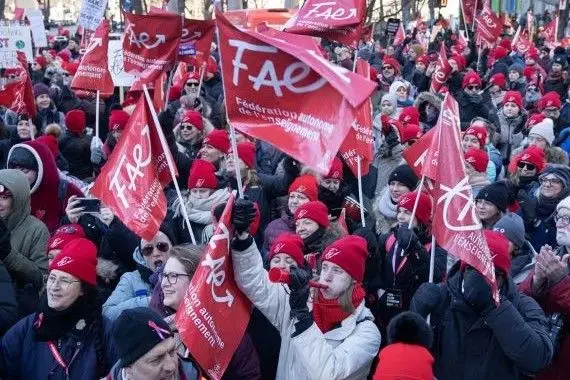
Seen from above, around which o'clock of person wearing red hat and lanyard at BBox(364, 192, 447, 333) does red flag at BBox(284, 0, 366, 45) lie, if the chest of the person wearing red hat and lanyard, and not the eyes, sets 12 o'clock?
The red flag is roughly at 4 o'clock from the person wearing red hat and lanyard.

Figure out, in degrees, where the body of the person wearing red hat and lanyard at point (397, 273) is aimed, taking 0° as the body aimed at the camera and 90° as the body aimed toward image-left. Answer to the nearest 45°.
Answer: approximately 45°

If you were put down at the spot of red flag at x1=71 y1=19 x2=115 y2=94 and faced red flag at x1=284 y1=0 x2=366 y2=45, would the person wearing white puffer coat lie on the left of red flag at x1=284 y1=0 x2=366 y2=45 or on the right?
right

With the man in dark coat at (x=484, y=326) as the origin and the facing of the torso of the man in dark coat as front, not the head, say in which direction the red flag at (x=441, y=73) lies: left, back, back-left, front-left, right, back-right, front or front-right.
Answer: back-right

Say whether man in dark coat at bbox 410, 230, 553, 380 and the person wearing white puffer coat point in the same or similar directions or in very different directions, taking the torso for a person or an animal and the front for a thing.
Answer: same or similar directions

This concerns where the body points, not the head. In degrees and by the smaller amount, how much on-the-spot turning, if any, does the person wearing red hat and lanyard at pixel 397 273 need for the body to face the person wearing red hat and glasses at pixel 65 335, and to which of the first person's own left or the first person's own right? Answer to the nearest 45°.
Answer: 0° — they already face them

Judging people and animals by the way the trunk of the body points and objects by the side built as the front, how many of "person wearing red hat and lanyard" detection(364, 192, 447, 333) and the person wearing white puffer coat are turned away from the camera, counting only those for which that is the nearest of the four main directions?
0

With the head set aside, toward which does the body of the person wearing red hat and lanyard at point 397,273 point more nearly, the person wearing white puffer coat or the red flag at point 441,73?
the person wearing white puffer coat

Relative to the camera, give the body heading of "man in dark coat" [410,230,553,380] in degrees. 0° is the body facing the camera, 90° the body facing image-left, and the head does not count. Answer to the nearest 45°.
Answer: approximately 45°

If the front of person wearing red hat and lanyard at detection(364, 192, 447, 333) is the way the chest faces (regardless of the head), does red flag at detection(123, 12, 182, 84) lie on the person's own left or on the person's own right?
on the person's own right

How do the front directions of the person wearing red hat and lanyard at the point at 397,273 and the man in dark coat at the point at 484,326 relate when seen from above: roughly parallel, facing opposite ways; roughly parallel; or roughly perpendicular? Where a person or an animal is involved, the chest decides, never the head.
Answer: roughly parallel

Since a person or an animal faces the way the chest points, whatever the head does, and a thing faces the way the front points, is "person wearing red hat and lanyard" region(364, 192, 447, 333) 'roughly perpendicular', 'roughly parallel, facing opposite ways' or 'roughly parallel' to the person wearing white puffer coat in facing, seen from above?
roughly parallel

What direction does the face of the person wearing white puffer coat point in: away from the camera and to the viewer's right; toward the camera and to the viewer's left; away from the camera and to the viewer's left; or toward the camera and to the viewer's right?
toward the camera and to the viewer's left

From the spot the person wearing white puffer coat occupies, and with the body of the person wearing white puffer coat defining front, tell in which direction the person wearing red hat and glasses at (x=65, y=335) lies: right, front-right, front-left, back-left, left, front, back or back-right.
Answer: front-right
